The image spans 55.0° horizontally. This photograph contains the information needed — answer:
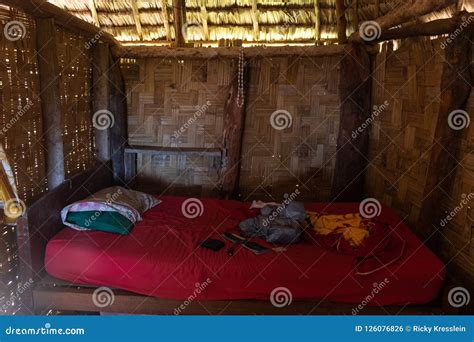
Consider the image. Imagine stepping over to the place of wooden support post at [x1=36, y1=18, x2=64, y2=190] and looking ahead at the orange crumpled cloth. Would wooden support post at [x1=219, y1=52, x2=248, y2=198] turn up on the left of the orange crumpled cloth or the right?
left

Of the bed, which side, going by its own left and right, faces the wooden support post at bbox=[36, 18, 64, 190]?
back

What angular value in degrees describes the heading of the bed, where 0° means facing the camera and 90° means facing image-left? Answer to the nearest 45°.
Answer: approximately 270°

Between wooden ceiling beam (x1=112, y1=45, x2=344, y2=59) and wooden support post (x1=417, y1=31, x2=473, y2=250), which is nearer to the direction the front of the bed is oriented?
the wooden support post

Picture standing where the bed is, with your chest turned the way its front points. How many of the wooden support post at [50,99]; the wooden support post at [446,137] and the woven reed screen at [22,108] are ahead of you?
1

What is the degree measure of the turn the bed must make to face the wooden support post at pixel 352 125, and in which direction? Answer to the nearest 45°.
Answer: approximately 45° to its left

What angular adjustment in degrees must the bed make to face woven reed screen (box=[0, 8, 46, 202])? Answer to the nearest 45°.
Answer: approximately 180°

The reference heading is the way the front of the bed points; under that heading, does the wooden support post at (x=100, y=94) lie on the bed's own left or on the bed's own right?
on the bed's own left

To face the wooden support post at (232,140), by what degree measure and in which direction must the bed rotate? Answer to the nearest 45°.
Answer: approximately 90° to its left

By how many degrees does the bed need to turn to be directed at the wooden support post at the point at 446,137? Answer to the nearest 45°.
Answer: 0° — it already faces it

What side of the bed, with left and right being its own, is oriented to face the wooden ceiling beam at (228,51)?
left

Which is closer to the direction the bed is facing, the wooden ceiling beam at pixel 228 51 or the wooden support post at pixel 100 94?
the wooden ceiling beam
